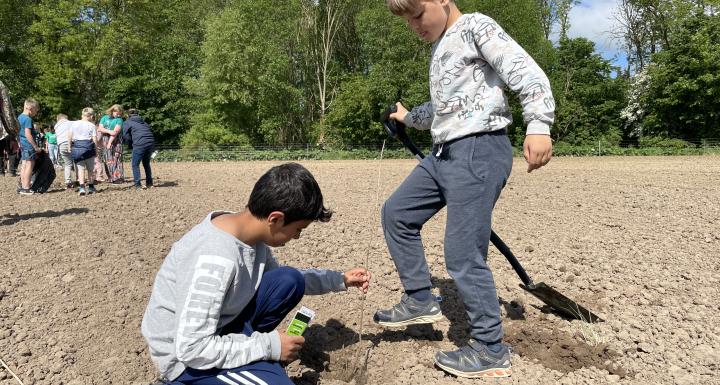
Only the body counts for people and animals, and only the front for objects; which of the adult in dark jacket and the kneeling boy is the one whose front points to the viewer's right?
the kneeling boy

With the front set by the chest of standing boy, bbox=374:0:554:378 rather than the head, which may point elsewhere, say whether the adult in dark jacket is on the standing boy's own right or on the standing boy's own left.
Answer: on the standing boy's own right

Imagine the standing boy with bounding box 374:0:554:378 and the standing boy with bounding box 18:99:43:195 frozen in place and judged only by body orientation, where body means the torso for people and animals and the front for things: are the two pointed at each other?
no

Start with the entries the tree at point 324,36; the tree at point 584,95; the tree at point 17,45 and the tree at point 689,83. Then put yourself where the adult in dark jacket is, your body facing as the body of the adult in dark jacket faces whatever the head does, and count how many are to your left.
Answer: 0

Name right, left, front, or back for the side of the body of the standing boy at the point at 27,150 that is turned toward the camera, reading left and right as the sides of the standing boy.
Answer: right

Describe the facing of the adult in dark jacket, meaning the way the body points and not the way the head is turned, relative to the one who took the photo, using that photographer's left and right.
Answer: facing away from the viewer and to the left of the viewer

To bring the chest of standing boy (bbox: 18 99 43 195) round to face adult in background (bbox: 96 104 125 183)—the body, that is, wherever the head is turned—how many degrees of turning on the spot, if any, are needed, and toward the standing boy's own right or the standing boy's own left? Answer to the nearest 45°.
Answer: approximately 45° to the standing boy's own left

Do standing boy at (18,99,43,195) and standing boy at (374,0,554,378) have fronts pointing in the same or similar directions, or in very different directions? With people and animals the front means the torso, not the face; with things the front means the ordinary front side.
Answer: very different directions

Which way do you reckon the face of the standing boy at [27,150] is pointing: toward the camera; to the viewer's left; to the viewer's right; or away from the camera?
to the viewer's right

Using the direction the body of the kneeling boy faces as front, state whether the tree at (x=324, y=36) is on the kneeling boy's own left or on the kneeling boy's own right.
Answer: on the kneeling boy's own left

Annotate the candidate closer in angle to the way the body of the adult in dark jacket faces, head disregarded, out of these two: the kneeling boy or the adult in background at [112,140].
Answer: the adult in background

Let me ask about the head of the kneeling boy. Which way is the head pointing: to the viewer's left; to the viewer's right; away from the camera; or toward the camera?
to the viewer's right

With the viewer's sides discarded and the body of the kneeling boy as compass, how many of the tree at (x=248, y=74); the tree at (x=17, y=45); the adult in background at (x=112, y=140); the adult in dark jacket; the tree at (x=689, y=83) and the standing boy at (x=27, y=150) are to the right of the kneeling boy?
0

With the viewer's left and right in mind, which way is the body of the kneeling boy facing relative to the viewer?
facing to the right of the viewer

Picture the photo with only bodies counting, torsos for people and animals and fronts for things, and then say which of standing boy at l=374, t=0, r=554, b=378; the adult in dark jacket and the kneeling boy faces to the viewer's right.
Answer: the kneeling boy

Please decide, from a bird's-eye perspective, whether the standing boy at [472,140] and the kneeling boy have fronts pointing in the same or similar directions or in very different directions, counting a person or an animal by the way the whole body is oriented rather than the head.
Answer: very different directions
